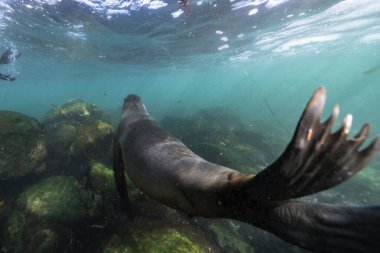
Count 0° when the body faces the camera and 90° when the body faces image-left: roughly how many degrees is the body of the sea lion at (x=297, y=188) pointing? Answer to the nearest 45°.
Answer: approximately 135°
